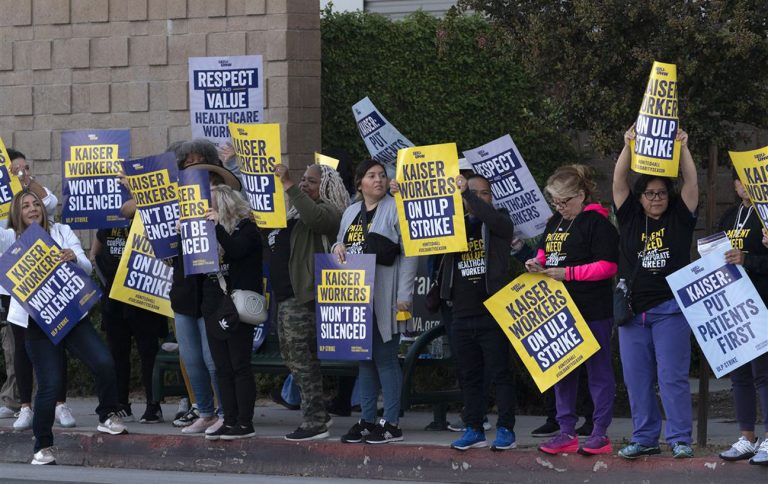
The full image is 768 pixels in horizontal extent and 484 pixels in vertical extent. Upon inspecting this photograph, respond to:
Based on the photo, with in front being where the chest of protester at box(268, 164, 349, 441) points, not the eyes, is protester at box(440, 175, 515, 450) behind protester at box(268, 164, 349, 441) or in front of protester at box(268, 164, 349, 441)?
behind

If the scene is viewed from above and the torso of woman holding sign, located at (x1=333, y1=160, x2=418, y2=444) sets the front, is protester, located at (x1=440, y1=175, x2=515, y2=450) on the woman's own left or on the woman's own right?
on the woman's own left

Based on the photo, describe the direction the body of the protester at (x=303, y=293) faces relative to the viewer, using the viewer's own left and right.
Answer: facing to the left of the viewer

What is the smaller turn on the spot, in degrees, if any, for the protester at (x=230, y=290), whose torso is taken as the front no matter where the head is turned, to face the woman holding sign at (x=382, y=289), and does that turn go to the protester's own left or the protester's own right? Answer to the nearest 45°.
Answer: approximately 180°

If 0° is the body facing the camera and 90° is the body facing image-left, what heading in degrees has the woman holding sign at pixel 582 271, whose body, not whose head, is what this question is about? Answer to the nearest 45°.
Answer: approximately 45°

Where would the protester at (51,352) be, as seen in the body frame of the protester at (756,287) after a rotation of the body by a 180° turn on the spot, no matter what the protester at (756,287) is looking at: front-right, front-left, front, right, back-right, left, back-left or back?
back-left

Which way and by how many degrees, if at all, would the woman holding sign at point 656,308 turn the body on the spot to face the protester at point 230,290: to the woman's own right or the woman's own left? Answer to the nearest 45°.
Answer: approximately 90° to the woman's own right

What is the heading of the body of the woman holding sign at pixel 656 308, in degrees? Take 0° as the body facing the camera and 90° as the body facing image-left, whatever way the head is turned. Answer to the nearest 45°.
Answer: approximately 0°

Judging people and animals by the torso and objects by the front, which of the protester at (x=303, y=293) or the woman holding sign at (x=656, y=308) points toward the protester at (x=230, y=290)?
the protester at (x=303, y=293)

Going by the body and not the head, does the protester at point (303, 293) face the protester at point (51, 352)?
yes

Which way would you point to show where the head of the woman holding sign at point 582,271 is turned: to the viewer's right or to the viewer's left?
to the viewer's left

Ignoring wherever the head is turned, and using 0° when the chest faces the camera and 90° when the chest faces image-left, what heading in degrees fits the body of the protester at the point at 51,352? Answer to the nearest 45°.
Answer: approximately 0°

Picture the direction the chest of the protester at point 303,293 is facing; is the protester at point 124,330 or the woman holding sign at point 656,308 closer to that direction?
the protester

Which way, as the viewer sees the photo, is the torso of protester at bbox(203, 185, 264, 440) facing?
to the viewer's left

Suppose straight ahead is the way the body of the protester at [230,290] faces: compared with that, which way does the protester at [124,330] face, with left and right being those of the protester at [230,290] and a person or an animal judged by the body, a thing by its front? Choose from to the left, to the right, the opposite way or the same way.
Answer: to the left

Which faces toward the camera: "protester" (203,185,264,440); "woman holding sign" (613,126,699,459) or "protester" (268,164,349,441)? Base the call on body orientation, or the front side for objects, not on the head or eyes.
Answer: the woman holding sign
